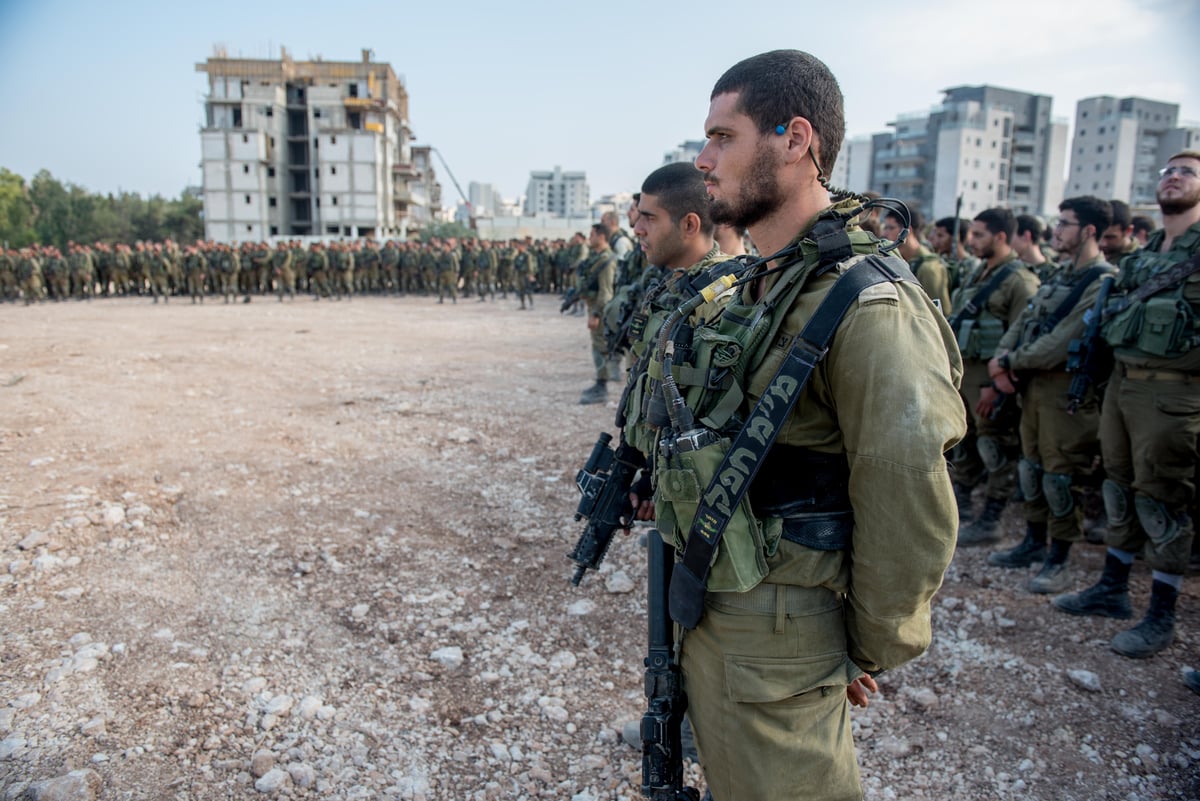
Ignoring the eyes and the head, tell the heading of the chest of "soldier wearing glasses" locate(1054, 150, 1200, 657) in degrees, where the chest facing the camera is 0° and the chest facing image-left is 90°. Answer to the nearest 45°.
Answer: approximately 45°

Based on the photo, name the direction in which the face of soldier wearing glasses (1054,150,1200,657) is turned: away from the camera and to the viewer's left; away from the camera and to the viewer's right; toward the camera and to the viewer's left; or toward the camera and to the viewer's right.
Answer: toward the camera and to the viewer's left
